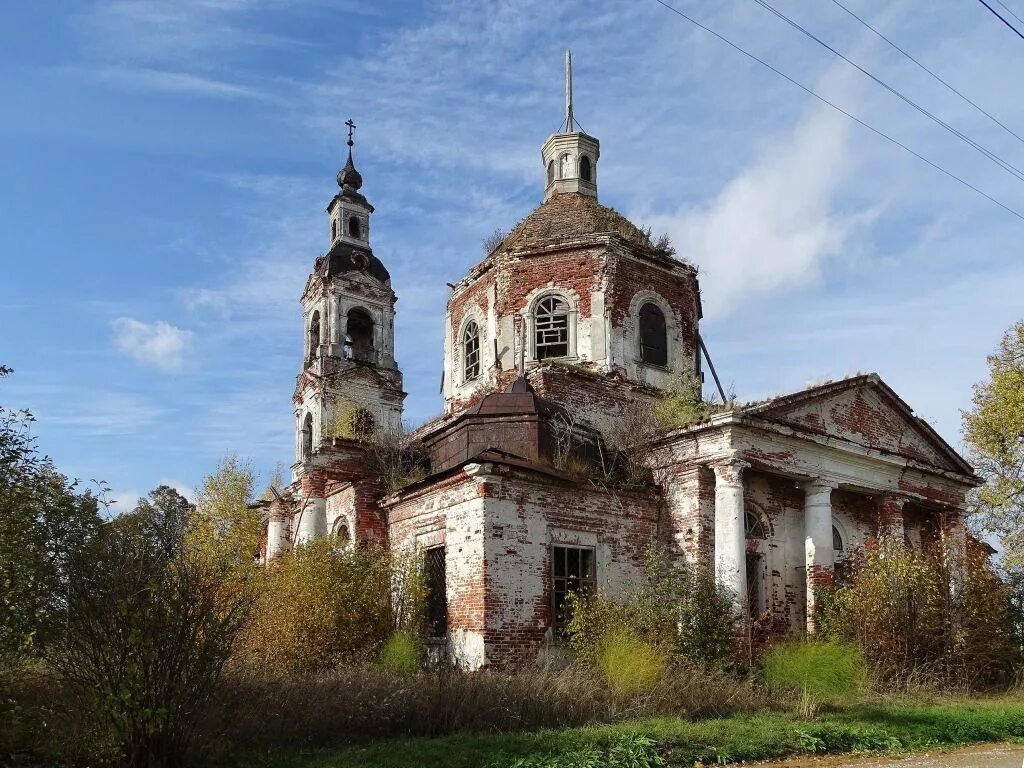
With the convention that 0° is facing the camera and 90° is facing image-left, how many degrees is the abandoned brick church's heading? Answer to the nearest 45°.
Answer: approximately 315°

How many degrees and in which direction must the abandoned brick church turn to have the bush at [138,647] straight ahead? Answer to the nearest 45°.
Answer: approximately 45° to its right

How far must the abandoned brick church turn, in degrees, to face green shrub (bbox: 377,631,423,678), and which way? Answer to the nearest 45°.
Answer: approximately 90° to its right

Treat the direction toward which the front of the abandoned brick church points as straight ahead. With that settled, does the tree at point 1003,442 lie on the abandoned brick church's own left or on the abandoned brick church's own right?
on the abandoned brick church's own left

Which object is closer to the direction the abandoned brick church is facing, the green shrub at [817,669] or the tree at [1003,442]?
the green shrub
